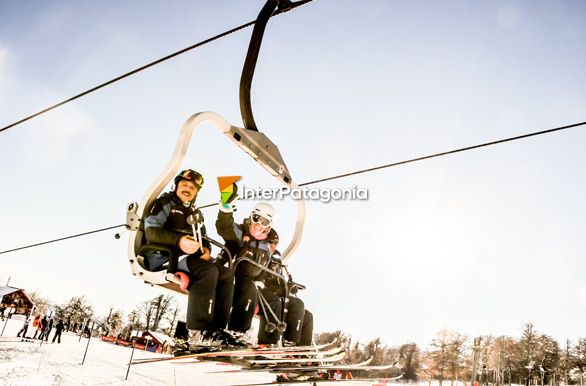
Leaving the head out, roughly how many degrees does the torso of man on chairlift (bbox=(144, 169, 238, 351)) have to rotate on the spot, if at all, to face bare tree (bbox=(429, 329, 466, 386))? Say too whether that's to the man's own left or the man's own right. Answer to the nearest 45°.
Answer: approximately 90° to the man's own left

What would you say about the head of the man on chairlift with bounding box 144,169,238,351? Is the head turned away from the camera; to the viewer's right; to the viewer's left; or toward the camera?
toward the camera

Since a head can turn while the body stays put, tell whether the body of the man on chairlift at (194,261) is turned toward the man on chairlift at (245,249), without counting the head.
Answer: no

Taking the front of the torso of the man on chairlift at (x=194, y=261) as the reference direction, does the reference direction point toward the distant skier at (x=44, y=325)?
no

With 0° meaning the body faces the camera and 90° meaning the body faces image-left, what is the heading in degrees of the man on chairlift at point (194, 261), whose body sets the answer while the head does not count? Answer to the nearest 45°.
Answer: approximately 315°

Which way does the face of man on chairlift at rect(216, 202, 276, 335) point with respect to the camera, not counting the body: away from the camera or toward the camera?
toward the camera
